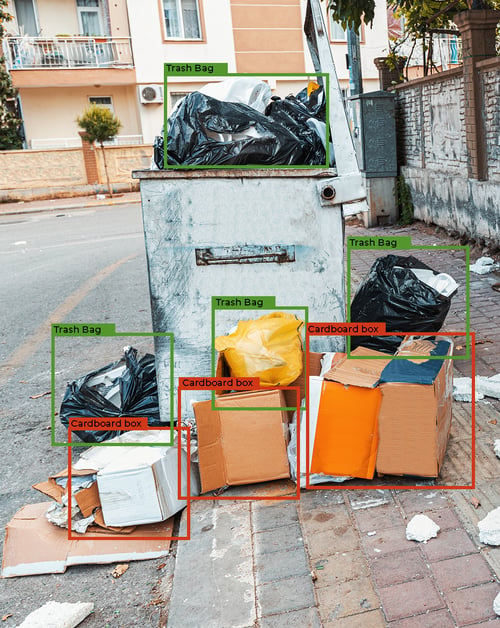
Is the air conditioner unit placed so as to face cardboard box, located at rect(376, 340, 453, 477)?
yes

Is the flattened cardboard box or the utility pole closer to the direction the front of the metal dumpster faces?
the flattened cardboard box

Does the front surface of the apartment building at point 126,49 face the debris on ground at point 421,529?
yes

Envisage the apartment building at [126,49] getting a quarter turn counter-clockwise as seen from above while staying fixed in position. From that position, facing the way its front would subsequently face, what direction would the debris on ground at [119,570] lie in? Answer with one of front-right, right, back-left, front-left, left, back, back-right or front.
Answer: right

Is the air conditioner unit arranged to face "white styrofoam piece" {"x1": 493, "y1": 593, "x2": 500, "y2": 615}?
yes

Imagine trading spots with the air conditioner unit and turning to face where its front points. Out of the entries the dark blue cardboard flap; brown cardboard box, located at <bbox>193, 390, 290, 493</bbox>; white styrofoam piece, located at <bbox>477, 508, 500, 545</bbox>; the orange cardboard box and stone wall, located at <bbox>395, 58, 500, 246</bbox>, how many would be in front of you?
5

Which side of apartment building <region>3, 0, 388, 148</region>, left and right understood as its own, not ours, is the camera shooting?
front

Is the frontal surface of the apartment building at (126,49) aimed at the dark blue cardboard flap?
yes

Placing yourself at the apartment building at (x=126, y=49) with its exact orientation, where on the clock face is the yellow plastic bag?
The yellow plastic bag is roughly at 12 o'clock from the apartment building.

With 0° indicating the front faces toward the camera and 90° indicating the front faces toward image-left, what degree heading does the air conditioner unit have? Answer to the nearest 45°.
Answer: approximately 0°

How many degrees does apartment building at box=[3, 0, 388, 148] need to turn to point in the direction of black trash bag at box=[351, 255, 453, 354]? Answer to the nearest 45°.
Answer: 0° — it already faces it

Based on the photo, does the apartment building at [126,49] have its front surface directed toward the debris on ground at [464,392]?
yes
